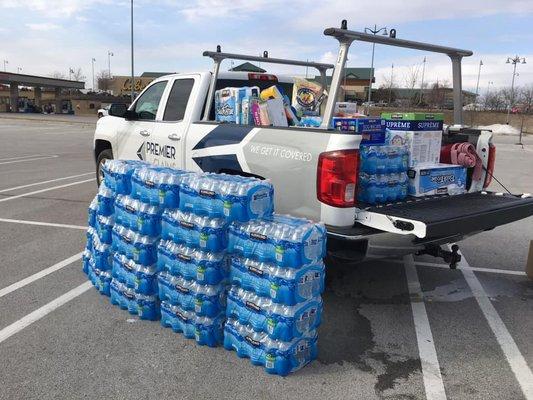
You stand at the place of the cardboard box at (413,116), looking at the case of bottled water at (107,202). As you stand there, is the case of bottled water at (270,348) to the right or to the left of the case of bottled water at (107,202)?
left

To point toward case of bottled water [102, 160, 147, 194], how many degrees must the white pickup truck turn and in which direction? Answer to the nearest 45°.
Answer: approximately 45° to its left

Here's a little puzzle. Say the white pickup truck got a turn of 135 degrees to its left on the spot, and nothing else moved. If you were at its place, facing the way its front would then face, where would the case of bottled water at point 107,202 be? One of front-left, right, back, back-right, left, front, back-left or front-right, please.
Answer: right

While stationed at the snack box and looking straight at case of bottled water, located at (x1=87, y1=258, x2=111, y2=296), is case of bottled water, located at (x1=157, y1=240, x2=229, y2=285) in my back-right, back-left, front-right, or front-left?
front-left

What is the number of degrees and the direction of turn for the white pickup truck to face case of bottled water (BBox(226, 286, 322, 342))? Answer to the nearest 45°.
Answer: approximately 135° to its left

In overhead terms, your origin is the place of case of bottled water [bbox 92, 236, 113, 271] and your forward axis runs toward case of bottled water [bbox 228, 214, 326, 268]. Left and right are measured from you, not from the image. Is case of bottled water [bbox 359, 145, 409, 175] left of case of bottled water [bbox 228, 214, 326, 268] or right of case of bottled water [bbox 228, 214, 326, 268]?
left

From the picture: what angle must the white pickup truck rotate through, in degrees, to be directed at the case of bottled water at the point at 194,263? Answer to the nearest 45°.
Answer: approximately 90° to its left

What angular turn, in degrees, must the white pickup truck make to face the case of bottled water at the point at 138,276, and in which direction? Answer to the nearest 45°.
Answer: approximately 45° to its left

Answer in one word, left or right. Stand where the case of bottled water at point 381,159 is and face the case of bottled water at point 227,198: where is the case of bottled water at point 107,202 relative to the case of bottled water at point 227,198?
right

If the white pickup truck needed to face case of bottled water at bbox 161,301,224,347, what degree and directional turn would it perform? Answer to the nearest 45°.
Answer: approximately 90° to its left

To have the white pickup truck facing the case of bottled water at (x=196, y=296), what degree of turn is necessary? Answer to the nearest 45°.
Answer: approximately 90° to its left

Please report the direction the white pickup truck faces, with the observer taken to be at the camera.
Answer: facing away from the viewer and to the left of the viewer

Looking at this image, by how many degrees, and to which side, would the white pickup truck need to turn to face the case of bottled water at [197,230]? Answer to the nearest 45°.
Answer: approximately 90° to its left
